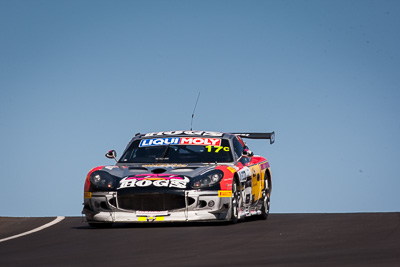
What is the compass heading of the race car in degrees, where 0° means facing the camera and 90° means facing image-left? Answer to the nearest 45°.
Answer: approximately 0°
